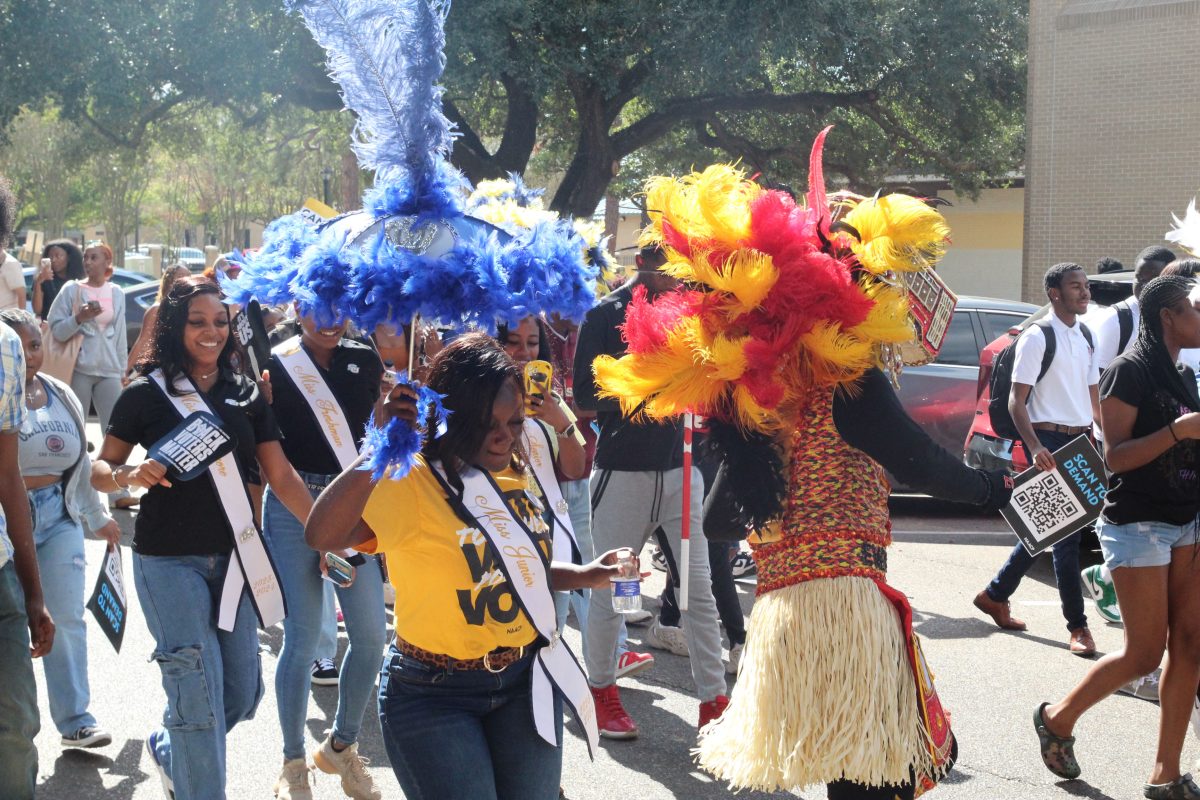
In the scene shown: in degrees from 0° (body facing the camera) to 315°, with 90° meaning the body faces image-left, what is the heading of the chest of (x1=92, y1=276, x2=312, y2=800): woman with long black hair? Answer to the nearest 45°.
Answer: approximately 315°

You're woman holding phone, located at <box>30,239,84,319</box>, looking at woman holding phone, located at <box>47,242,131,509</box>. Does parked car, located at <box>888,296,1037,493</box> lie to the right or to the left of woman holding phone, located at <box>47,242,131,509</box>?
left

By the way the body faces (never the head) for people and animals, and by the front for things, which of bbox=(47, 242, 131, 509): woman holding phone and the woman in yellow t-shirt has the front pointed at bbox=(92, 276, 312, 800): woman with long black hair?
the woman holding phone

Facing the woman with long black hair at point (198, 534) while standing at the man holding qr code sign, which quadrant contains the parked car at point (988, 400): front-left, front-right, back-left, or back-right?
back-right

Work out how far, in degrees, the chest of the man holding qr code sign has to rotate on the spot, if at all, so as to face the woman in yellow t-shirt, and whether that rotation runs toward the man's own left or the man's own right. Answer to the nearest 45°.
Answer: approximately 45° to the man's own right

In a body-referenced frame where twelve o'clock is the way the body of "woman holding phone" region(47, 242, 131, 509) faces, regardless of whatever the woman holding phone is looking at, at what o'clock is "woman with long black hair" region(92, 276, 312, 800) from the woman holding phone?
The woman with long black hair is roughly at 12 o'clock from the woman holding phone.

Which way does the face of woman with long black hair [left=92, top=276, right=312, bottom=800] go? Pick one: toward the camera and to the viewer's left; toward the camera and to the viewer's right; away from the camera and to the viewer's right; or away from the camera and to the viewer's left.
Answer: toward the camera and to the viewer's right

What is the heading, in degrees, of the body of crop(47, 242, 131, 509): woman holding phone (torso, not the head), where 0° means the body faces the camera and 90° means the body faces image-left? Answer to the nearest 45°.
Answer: approximately 0°

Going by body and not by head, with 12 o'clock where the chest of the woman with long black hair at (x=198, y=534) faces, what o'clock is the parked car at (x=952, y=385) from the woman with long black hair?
The parked car is roughly at 9 o'clock from the woman with long black hair.

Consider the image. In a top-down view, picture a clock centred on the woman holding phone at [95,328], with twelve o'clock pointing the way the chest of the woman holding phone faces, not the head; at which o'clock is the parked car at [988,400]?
The parked car is roughly at 10 o'clock from the woman holding phone.
